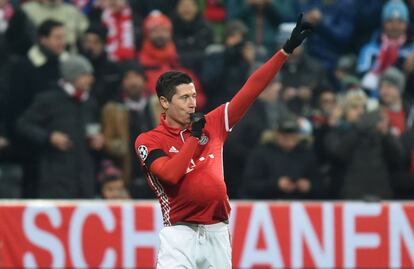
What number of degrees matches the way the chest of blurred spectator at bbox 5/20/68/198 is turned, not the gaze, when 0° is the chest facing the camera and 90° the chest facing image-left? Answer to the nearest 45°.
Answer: approximately 315°

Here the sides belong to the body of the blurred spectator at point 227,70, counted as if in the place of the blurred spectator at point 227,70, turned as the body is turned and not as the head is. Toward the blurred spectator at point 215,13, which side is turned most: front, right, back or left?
back

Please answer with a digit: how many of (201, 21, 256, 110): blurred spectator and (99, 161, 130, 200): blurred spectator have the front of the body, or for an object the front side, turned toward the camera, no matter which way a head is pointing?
2

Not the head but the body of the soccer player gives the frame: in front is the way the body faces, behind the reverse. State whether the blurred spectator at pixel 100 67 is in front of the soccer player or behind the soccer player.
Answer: behind

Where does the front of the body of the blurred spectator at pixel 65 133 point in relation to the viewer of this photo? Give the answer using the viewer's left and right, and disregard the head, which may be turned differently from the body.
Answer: facing the viewer and to the right of the viewer
